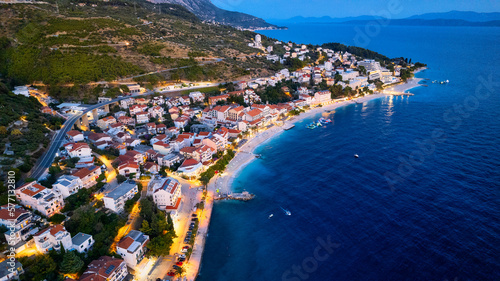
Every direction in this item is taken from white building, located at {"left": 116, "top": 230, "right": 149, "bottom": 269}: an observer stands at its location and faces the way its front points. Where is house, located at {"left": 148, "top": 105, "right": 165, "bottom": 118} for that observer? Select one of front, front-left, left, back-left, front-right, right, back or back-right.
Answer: back-left

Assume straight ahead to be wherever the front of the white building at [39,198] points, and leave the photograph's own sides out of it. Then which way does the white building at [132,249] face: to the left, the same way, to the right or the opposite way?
the same way

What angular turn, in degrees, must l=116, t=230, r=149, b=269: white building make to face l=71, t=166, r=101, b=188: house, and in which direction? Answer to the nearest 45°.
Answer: approximately 135° to its left

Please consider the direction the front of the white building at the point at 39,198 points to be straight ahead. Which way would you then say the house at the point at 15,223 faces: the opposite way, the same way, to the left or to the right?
the same way

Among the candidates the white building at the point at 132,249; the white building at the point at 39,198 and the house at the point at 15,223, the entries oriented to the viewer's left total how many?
0

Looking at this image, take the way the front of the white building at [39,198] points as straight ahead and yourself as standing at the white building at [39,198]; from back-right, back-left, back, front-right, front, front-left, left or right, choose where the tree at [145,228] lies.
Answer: front

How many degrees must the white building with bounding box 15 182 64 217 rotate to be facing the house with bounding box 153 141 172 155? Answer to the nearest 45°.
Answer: approximately 90° to its left

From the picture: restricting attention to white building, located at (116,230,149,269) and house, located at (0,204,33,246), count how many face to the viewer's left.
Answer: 0

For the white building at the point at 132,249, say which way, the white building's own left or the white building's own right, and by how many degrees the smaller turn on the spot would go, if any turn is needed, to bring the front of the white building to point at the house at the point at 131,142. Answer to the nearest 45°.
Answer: approximately 135° to the white building's own left

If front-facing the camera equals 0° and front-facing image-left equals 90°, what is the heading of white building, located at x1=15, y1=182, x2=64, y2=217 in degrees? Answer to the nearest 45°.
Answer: approximately 315°

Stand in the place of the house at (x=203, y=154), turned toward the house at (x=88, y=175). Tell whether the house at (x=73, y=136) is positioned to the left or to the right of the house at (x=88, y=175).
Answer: right

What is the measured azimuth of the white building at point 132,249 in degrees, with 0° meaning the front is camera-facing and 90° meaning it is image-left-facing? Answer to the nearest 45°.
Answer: approximately 315°

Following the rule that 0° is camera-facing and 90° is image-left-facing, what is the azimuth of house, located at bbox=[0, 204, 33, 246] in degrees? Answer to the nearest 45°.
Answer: approximately 315°
